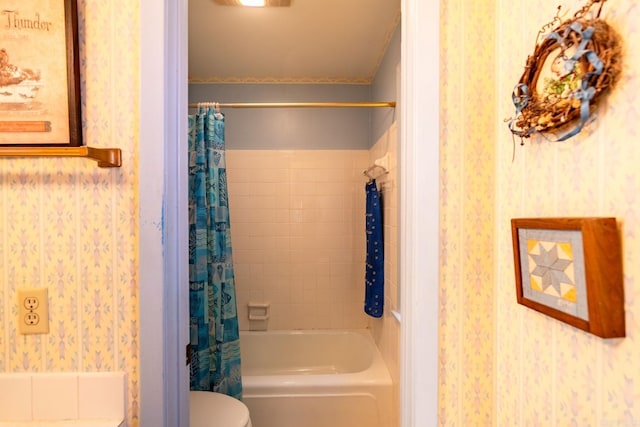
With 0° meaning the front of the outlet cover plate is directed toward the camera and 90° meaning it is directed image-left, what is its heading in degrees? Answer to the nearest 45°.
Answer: approximately 0°

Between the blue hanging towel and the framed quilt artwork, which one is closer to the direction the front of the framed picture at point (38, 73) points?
the framed quilt artwork

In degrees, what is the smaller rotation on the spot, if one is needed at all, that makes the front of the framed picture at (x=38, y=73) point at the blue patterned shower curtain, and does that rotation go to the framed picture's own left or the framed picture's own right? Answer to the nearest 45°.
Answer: approximately 135° to the framed picture's own left

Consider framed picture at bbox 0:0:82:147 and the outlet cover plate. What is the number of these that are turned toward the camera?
2

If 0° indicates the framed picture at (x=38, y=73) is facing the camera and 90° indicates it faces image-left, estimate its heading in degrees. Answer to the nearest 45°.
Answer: approximately 0°

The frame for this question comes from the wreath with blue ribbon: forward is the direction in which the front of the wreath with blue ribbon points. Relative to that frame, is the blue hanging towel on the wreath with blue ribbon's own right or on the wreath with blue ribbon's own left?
on the wreath with blue ribbon's own right

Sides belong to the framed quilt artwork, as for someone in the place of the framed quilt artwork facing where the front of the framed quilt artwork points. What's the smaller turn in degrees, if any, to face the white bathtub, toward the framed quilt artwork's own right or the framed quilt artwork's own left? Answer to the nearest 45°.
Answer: approximately 90° to the framed quilt artwork's own right
